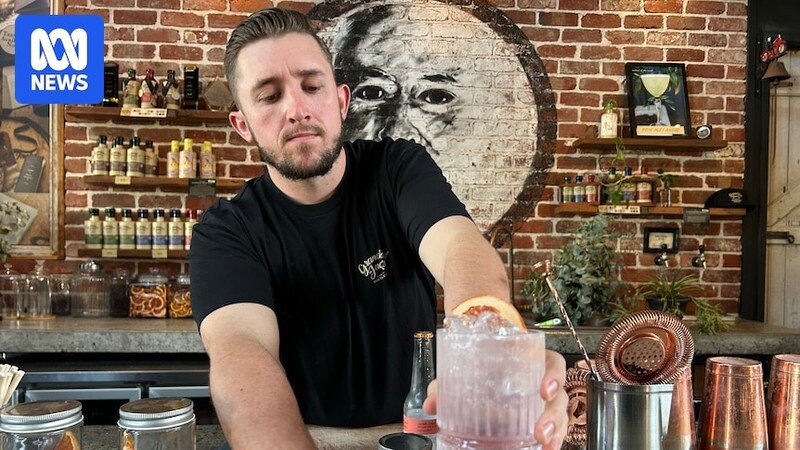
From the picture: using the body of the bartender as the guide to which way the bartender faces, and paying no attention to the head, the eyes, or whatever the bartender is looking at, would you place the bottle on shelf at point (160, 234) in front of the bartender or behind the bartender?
behind

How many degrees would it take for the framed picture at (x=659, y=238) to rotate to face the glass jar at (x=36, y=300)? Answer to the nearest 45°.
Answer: approximately 45° to its right

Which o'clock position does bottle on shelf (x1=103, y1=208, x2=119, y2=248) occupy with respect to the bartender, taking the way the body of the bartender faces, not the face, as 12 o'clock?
The bottle on shelf is roughly at 5 o'clock from the bartender.

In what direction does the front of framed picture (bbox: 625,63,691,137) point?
toward the camera

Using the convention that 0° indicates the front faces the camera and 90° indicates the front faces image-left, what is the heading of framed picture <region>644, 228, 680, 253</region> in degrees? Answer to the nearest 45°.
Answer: approximately 0°

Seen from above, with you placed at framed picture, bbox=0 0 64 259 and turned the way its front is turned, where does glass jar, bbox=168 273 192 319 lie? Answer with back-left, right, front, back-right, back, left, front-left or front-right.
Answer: front-left

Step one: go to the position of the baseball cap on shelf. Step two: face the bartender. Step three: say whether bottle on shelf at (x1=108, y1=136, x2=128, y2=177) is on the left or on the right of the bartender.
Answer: right

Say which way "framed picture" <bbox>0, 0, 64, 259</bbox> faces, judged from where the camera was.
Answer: facing the viewer

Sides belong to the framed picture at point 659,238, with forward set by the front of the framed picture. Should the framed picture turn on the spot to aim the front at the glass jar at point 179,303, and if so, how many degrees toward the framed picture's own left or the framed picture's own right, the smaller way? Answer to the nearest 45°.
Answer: approximately 45° to the framed picture's own right

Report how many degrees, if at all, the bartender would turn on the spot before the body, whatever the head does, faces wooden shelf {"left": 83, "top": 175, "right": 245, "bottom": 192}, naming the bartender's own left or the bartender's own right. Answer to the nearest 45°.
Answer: approximately 135° to the bartender's own right

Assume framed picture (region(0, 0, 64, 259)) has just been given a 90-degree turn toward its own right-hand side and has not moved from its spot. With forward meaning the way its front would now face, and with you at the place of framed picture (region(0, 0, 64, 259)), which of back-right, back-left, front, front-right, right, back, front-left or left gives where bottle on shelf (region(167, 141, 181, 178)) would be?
back-left
